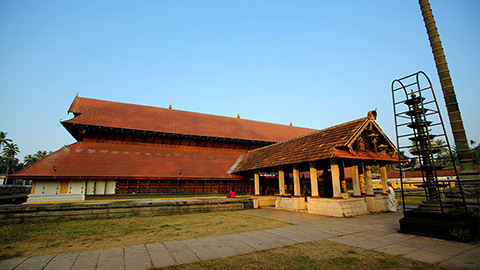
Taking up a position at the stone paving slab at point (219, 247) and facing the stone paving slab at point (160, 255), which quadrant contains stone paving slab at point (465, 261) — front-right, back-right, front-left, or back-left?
back-left

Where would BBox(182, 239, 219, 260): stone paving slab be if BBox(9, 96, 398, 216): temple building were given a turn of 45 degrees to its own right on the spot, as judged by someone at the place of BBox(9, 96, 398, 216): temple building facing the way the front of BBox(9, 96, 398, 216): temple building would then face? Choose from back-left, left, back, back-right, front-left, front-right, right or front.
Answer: front

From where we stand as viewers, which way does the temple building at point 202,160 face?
facing the viewer and to the right of the viewer

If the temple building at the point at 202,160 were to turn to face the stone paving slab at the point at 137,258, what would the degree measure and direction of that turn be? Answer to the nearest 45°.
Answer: approximately 45° to its right

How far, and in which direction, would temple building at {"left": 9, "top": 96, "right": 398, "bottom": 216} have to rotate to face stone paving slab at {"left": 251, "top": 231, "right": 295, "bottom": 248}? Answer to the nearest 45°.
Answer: approximately 45° to its right

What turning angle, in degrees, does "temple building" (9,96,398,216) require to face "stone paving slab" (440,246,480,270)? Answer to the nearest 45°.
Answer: approximately 45° to its right

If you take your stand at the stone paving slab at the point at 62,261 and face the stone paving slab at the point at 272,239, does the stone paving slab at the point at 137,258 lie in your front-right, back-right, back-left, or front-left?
front-right

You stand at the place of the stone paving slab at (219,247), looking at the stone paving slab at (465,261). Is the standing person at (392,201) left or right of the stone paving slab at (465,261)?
left

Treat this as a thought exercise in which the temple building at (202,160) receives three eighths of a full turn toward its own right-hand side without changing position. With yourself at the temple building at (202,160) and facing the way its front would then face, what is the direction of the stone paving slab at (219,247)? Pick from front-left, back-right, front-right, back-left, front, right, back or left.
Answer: left

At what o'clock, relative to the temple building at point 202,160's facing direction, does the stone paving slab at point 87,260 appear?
The stone paving slab is roughly at 2 o'clock from the temple building.

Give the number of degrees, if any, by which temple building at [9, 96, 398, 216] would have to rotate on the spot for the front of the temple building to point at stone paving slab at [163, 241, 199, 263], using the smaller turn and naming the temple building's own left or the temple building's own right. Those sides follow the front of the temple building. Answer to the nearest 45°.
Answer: approximately 45° to the temple building's own right

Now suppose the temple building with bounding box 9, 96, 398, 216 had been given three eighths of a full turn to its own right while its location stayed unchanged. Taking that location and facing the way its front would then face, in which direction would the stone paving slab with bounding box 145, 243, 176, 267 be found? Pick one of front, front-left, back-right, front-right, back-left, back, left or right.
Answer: left
